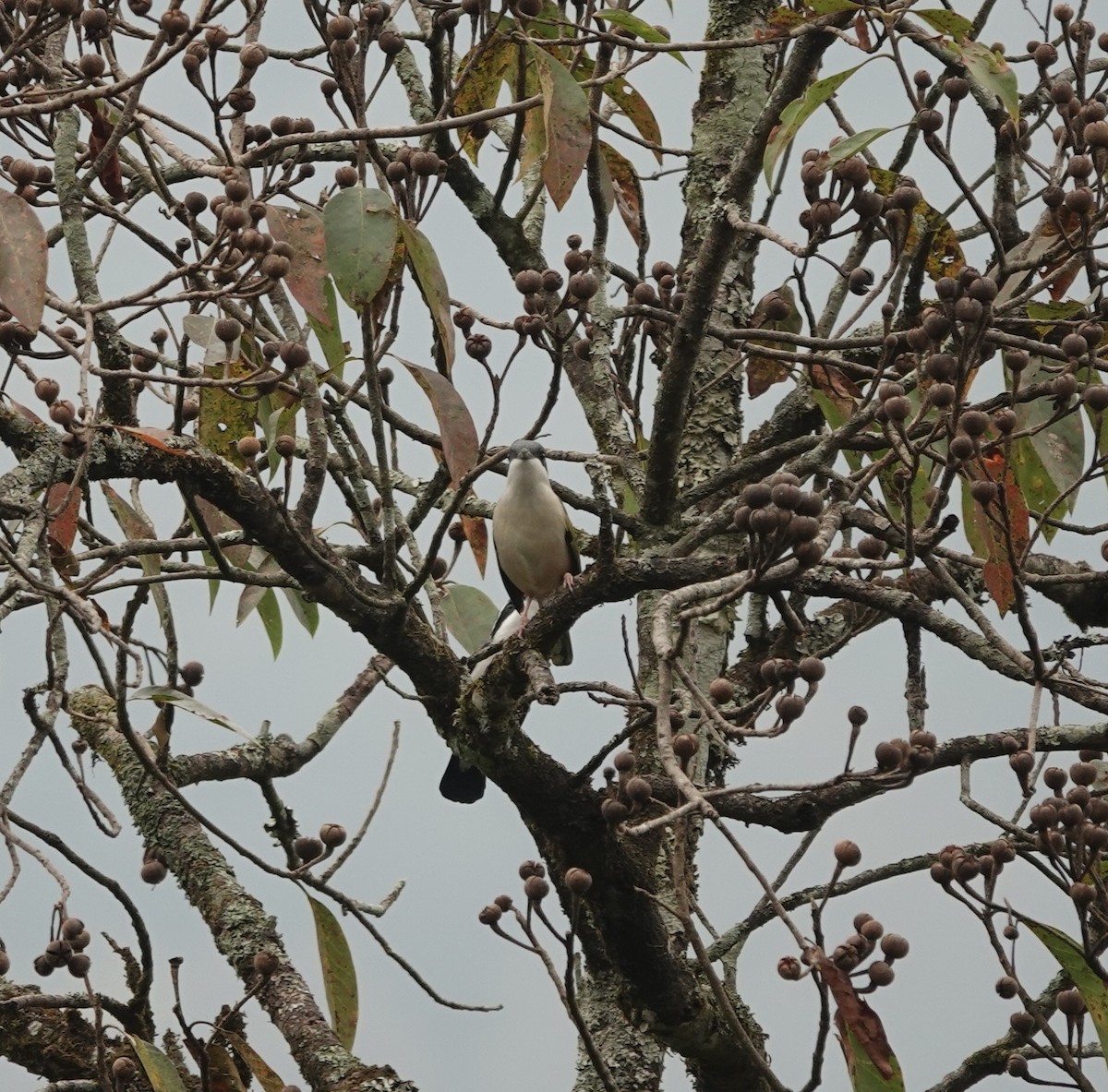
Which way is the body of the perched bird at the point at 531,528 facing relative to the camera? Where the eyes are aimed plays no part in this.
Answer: toward the camera
